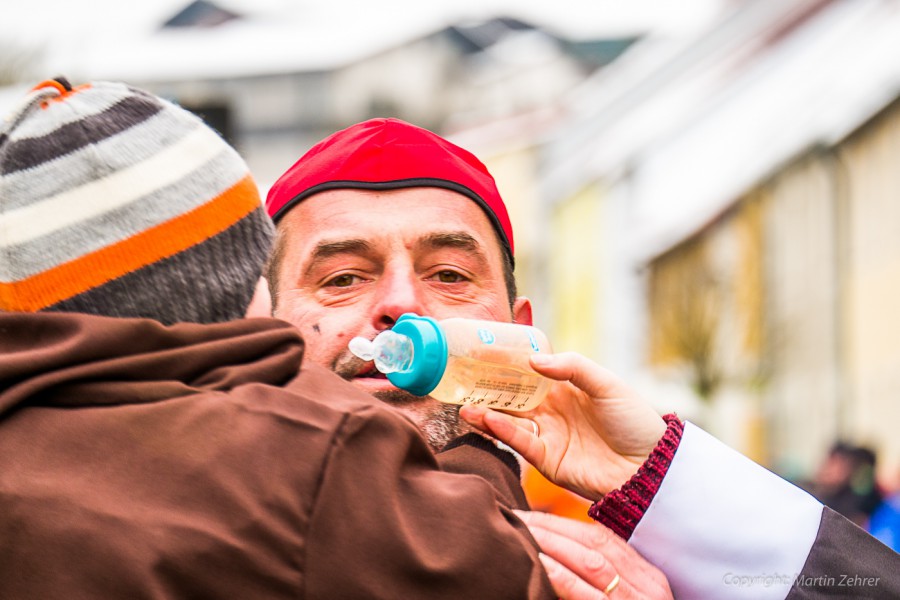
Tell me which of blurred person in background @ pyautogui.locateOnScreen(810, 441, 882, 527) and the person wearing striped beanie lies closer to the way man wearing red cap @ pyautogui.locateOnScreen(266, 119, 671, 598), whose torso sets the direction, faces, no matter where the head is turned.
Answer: the person wearing striped beanie

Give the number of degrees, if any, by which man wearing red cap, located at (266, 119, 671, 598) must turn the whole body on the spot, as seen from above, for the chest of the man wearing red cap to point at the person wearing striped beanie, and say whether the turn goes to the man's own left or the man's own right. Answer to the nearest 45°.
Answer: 0° — they already face them

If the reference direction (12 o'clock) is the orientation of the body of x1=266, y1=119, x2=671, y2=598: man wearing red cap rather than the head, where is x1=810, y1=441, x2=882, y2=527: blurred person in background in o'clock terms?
The blurred person in background is roughly at 7 o'clock from the man wearing red cap.

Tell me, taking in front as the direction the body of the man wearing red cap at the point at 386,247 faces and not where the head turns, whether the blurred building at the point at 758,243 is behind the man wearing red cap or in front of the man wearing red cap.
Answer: behind
